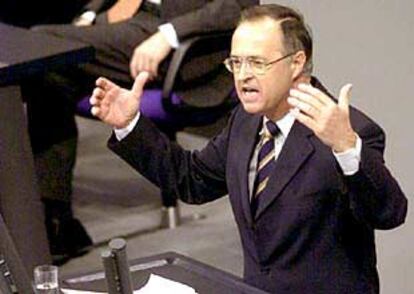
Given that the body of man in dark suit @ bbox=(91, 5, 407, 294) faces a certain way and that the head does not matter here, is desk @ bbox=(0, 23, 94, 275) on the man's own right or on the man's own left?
on the man's own right

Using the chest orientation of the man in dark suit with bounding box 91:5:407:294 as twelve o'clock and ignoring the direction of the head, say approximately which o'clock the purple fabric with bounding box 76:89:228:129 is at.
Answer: The purple fabric is roughly at 4 o'clock from the man in dark suit.

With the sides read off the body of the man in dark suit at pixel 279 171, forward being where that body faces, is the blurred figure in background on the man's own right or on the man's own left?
on the man's own right

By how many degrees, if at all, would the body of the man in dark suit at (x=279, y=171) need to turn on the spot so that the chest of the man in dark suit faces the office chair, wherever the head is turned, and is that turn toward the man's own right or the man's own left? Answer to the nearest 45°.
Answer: approximately 135° to the man's own right

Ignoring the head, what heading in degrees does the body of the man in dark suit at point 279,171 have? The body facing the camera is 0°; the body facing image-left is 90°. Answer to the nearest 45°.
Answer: approximately 45°
